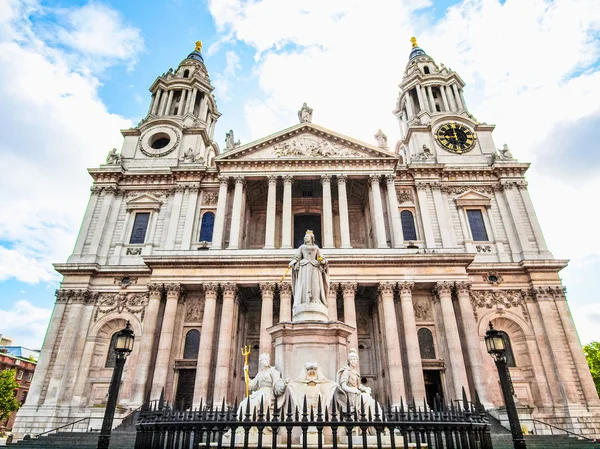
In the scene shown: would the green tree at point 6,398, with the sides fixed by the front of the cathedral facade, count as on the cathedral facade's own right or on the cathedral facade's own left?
on the cathedral facade's own right

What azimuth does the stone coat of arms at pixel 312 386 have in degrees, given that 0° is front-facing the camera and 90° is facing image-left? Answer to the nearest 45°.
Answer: approximately 0°

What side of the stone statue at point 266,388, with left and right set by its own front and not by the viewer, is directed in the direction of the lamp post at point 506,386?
left

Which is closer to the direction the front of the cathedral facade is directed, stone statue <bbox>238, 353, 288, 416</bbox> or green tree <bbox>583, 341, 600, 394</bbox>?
the stone statue

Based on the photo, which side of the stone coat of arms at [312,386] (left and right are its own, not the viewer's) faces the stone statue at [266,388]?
right

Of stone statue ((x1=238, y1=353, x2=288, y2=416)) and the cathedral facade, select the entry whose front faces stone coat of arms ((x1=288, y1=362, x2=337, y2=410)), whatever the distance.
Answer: the cathedral facade
